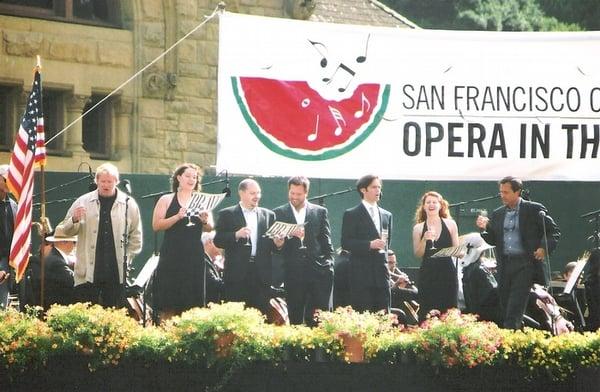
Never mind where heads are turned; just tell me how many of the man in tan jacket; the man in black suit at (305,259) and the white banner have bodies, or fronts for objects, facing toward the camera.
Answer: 3

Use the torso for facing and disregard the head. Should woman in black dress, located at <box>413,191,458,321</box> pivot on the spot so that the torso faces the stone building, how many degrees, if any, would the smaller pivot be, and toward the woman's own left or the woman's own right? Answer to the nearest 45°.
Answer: approximately 135° to the woman's own right

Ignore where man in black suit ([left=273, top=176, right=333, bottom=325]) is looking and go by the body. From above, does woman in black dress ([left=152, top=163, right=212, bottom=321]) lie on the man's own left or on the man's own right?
on the man's own right

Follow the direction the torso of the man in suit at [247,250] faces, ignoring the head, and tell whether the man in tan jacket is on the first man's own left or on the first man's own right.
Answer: on the first man's own right

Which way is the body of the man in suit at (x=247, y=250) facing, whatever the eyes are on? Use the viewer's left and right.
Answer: facing the viewer and to the right of the viewer

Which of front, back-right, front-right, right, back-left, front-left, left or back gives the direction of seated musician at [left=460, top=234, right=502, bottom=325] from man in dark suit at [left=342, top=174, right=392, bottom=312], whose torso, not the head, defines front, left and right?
left

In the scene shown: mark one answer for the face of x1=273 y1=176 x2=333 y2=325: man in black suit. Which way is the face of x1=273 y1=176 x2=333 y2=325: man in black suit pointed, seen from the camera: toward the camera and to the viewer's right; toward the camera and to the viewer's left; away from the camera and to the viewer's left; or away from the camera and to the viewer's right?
toward the camera and to the viewer's left

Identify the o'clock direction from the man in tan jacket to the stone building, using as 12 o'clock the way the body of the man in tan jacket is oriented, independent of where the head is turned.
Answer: The stone building is roughly at 6 o'clock from the man in tan jacket.
